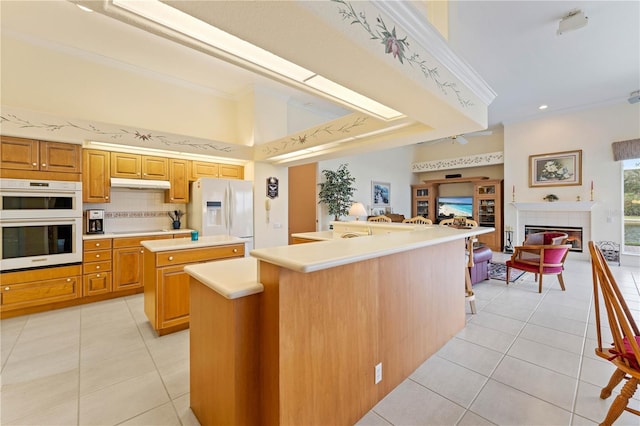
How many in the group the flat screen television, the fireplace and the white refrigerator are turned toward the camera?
3

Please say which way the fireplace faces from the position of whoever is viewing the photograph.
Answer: facing the viewer

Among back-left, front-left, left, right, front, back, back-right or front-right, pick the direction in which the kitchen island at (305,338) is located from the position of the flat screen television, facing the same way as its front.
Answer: front

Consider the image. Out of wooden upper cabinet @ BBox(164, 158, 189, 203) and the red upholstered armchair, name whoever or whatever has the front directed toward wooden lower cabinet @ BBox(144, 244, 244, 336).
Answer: the wooden upper cabinet

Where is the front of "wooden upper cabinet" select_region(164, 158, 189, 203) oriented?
toward the camera

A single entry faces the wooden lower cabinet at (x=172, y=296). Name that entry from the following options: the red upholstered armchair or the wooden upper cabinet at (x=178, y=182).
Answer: the wooden upper cabinet

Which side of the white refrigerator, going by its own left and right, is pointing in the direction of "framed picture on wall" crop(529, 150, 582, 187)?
left

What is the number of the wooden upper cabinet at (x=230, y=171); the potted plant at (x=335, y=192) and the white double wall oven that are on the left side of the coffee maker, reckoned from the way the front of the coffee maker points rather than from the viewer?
2
